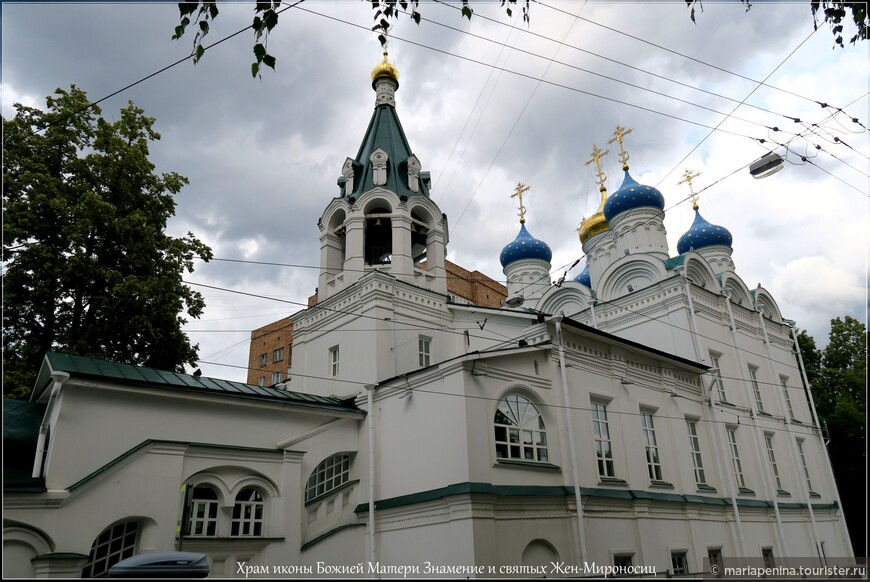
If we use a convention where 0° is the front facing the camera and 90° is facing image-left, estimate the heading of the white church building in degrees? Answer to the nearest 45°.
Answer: approximately 45°
